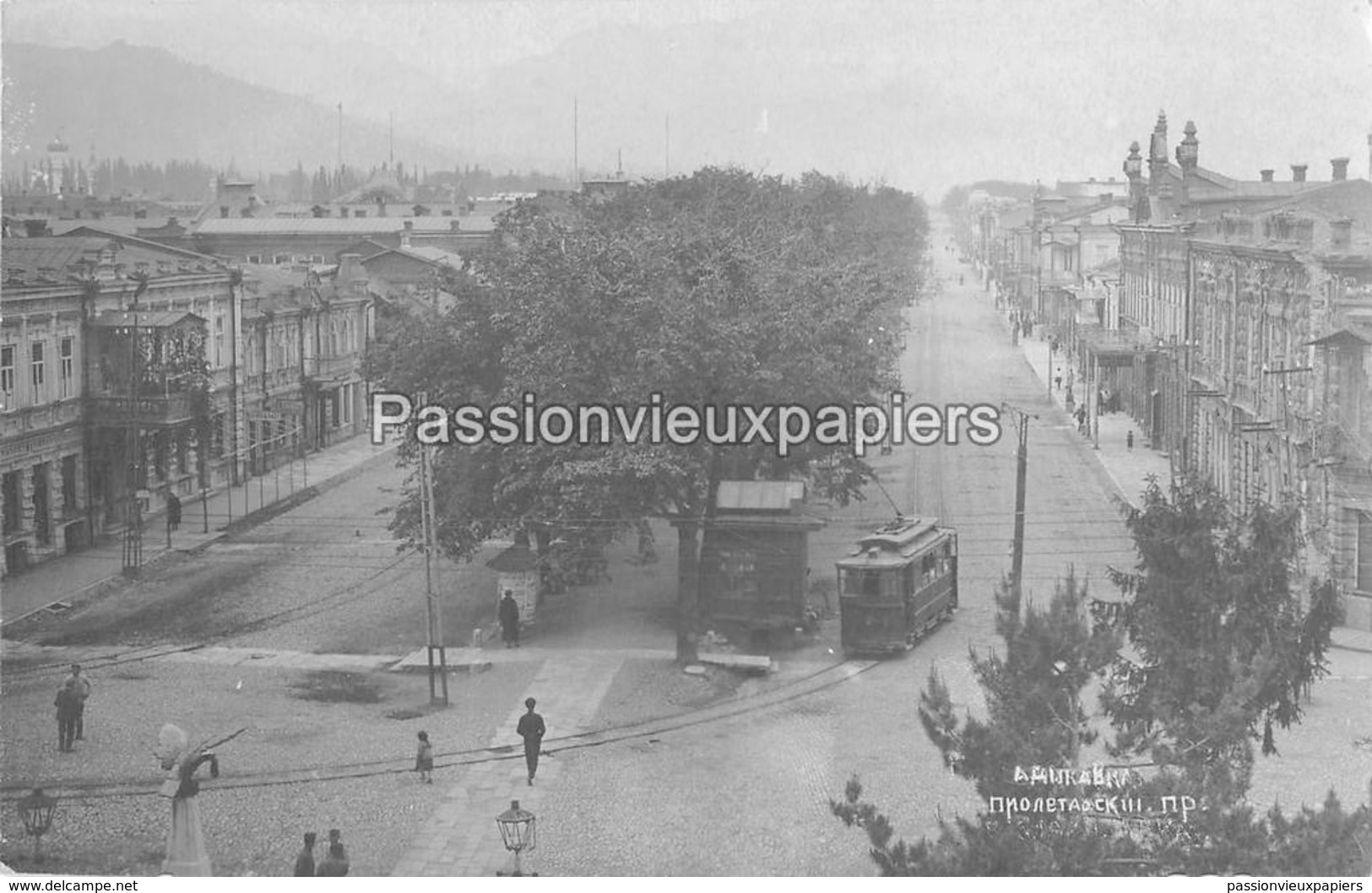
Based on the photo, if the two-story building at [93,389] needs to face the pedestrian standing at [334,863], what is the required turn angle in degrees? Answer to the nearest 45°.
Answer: approximately 45° to its right

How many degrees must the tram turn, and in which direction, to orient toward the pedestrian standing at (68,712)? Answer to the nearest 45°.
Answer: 0° — it already faces them

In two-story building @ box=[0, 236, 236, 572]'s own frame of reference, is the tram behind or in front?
in front

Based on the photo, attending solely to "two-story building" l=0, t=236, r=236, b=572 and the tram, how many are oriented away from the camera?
0

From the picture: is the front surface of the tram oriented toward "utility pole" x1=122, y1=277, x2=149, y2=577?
no

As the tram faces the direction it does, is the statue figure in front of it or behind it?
in front

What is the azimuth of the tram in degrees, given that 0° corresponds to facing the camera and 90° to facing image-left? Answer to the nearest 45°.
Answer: approximately 45°

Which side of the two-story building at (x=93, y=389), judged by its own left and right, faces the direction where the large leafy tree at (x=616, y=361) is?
front

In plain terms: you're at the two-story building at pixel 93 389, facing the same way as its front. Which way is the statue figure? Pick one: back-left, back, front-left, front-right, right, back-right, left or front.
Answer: front-right

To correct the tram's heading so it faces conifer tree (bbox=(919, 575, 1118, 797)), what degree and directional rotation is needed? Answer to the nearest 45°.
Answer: approximately 45° to its left

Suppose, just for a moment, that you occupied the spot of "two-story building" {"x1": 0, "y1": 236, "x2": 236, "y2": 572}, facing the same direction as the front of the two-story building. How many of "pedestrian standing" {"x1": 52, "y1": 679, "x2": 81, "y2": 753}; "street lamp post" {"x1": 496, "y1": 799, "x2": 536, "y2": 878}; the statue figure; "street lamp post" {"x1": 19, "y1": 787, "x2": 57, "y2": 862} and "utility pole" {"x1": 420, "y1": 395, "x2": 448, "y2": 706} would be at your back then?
0

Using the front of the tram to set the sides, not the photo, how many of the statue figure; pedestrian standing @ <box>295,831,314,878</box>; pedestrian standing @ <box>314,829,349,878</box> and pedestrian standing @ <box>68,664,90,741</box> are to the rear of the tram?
0

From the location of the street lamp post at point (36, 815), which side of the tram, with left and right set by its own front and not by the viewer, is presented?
front

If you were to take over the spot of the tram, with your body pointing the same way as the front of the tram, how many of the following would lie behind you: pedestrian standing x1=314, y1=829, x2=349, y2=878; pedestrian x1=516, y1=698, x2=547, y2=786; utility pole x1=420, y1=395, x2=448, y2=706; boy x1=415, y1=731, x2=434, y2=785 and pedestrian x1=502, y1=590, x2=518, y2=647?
0
